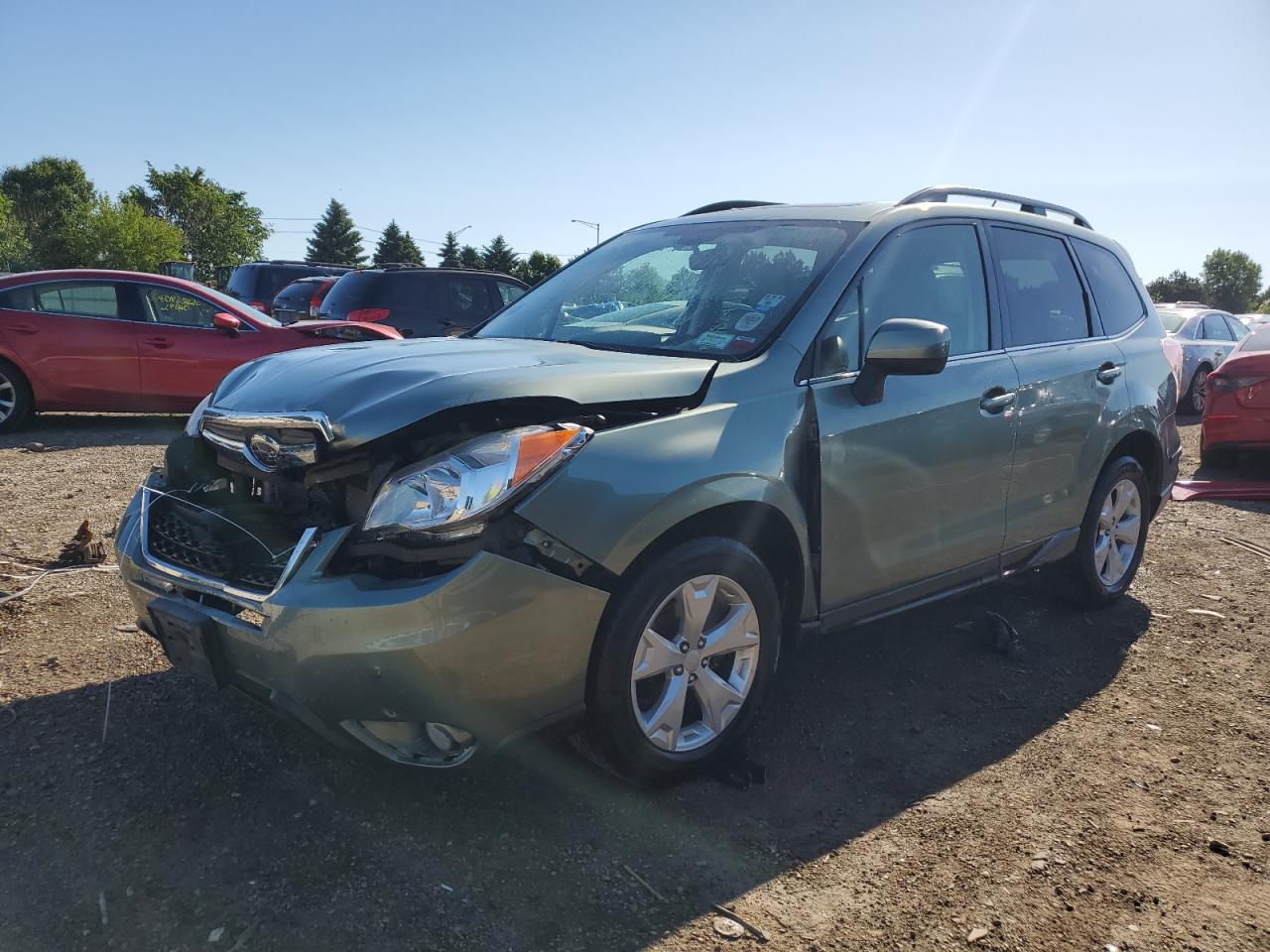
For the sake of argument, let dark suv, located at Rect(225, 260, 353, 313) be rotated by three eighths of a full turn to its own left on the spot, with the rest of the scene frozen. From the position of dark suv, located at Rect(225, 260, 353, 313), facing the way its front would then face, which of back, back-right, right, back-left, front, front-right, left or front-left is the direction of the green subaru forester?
left

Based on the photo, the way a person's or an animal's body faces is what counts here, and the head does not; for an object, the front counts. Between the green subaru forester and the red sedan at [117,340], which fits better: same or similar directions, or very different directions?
very different directions

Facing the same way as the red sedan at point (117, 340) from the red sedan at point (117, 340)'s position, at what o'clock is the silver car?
The silver car is roughly at 12 o'clock from the red sedan.

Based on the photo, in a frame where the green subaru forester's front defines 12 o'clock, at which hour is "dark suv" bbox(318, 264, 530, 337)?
The dark suv is roughly at 4 o'clock from the green subaru forester.

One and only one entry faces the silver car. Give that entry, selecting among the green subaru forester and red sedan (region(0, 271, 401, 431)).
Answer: the red sedan

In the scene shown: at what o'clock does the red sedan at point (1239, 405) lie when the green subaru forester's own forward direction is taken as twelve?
The red sedan is roughly at 6 o'clock from the green subaru forester.

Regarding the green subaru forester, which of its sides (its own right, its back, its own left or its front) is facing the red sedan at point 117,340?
right

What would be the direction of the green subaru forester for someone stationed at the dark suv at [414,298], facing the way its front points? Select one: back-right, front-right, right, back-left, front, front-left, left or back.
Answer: back-right

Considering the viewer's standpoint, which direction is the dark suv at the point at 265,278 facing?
facing away from the viewer and to the right of the viewer

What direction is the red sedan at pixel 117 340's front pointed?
to the viewer's right

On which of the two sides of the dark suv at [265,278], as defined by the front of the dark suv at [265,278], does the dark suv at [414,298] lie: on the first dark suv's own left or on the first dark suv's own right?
on the first dark suv's own right

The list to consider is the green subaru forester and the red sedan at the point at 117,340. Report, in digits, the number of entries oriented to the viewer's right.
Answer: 1

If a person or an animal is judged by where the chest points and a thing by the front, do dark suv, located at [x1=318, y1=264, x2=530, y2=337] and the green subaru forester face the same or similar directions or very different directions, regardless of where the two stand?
very different directions

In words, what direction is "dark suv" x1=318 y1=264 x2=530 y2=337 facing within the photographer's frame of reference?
facing away from the viewer and to the right of the viewer
